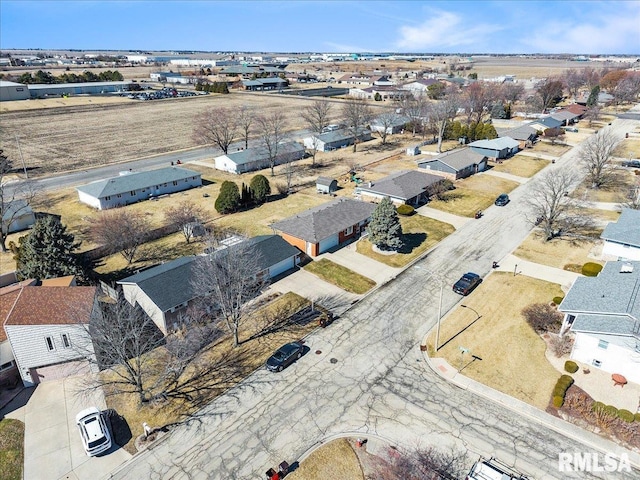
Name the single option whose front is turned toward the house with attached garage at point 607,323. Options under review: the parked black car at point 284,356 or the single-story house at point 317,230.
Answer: the single-story house

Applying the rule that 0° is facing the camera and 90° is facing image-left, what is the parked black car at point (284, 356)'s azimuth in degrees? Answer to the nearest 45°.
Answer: approximately 45°

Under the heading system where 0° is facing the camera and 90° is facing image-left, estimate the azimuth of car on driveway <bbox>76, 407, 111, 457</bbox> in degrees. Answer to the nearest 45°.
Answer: approximately 180°

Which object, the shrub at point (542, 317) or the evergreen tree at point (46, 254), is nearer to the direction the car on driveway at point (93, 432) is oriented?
the evergreen tree

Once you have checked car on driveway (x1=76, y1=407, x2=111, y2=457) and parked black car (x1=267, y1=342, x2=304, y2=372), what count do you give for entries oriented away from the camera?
1

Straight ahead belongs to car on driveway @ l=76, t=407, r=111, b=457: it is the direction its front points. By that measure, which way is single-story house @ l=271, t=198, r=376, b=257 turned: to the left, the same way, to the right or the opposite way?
the opposite way

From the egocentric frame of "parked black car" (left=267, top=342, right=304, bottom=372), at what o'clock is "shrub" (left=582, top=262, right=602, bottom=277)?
The shrub is roughly at 7 o'clock from the parked black car.

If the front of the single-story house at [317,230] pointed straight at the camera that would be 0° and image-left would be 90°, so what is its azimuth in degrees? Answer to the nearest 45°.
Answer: approximately 315°

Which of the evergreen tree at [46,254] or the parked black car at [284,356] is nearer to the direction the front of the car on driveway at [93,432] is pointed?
the evergreen tree

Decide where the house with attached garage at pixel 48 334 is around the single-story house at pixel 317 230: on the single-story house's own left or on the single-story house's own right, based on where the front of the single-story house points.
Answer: on the single-story house's own right

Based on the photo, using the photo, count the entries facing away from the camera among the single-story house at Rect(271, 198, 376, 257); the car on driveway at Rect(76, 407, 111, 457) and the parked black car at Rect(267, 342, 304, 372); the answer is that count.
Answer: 1

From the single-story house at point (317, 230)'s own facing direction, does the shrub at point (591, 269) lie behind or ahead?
ahead

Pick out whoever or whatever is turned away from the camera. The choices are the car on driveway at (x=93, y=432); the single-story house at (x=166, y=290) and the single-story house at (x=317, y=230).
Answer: the car on driveway

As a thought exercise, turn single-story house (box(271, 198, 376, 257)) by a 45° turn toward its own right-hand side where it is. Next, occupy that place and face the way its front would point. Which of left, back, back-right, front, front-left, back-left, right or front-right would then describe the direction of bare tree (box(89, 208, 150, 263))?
right

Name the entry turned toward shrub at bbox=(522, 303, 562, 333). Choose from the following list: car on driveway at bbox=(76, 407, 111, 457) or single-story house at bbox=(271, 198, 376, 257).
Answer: the single-story house

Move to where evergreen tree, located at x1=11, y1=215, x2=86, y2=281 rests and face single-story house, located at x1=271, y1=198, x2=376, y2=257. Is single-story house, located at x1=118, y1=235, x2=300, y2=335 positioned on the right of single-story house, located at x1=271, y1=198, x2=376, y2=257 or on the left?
right

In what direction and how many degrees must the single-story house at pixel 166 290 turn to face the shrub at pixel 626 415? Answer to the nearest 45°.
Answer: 0° — it already faces it
